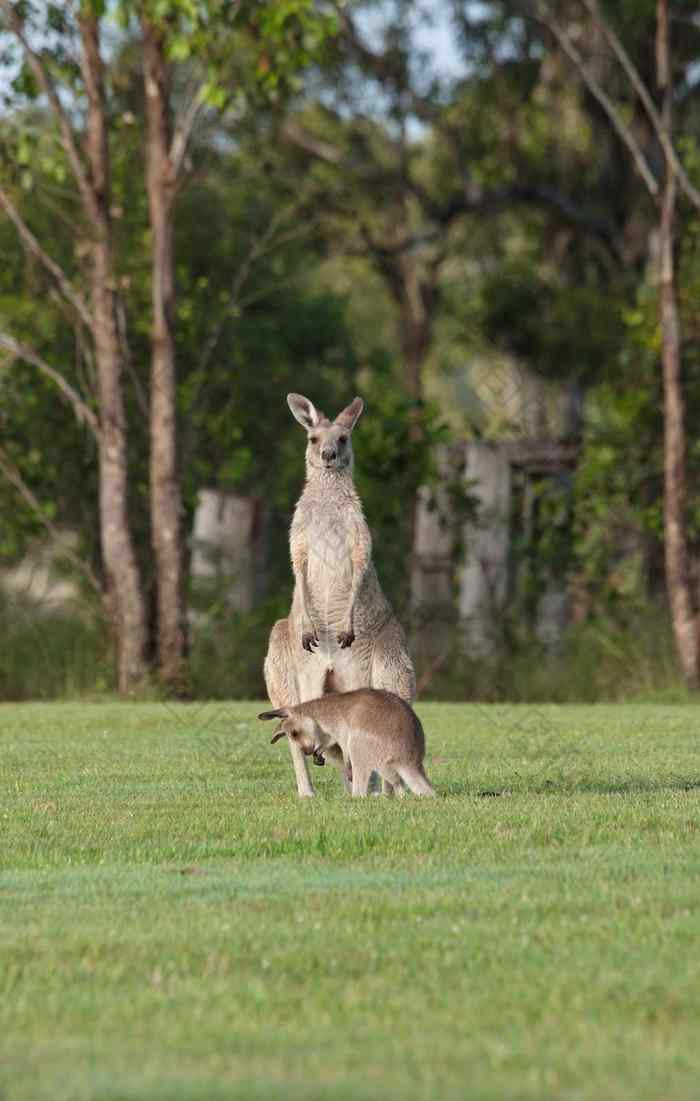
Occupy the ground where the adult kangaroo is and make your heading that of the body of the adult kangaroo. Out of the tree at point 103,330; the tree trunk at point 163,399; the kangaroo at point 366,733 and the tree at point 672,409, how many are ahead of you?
1

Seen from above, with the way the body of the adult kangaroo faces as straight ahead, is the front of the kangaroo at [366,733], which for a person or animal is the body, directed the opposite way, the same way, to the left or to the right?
to the right

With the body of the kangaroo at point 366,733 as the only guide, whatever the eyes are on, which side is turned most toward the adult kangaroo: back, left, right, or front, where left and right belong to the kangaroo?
right

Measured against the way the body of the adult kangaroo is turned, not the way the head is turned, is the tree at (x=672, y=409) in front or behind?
behind

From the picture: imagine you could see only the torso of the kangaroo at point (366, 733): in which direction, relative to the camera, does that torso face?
to the viewer's left

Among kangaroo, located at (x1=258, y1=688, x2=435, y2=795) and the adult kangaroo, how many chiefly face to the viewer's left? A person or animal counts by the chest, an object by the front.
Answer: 1

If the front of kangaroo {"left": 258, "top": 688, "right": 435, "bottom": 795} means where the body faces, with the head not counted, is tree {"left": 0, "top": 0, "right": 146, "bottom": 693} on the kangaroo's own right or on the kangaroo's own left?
on the kangaroo's own right

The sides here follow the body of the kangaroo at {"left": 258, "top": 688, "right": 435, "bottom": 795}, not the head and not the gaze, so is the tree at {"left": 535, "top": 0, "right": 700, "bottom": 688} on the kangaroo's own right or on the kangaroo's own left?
on the kangaroo's own right

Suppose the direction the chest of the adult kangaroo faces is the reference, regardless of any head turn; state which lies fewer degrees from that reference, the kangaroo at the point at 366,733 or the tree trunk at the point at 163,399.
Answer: the kangaroo
